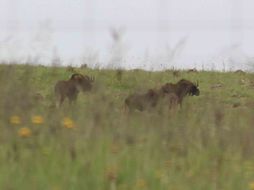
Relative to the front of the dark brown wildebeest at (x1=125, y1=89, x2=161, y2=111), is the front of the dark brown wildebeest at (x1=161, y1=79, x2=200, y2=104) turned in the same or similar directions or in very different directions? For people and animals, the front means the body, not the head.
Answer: same or similar directions

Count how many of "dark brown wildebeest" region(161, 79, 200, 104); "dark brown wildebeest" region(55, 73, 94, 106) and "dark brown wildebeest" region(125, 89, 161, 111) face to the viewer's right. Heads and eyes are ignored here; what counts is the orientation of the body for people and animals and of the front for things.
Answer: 3

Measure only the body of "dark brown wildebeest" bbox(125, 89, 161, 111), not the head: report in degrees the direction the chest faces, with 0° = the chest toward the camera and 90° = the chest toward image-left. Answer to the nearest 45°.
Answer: approximately 270°

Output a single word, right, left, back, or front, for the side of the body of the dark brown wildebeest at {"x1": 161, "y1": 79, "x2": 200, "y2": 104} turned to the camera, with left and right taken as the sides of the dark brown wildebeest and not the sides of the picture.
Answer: right

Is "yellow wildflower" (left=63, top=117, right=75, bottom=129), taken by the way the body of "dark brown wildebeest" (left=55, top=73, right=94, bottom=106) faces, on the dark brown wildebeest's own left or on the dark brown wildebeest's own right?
on the dark brown wildebeest's own right

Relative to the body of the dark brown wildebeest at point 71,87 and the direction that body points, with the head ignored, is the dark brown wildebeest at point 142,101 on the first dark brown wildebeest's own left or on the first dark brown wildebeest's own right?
on the first dark brown wildebeest's own right

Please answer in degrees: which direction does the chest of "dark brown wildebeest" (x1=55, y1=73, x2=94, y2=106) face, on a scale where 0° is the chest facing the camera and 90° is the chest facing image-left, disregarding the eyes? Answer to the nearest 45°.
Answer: approximately 270°

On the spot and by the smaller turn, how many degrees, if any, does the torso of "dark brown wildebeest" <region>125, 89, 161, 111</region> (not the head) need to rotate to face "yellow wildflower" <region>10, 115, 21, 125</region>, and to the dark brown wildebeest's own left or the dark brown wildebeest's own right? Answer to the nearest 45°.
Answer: approximately 135° to the dark brown wildebeest's own right

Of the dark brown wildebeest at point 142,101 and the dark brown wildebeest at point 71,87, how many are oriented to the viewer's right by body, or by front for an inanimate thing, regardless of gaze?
2

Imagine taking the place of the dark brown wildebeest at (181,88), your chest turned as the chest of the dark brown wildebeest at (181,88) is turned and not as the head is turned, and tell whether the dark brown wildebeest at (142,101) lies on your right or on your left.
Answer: on your right
